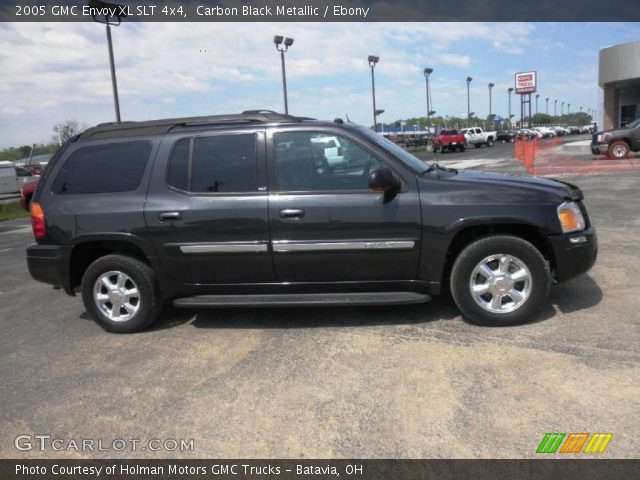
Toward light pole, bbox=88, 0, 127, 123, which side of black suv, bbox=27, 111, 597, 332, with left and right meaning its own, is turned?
left

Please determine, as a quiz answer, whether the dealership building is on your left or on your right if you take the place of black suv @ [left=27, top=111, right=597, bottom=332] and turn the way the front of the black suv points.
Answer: on your left

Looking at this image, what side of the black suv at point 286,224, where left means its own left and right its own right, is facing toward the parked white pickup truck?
left

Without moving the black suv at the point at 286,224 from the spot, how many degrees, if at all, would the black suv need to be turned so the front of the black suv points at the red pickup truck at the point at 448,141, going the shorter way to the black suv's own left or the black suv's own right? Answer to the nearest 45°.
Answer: approximately 90° to the black suv's own left

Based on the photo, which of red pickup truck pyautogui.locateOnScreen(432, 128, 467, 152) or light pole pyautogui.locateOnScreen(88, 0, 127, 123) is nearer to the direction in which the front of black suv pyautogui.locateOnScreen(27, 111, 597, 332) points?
the red pickup truck

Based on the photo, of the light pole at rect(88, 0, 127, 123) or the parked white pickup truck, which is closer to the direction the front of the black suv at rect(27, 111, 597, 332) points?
the parked white pickup truck

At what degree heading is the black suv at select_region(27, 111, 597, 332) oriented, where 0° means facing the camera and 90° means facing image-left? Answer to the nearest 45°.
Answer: approximately 270°

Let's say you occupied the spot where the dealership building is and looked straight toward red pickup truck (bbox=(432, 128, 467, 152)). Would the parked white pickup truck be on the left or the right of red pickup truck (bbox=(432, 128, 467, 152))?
right
